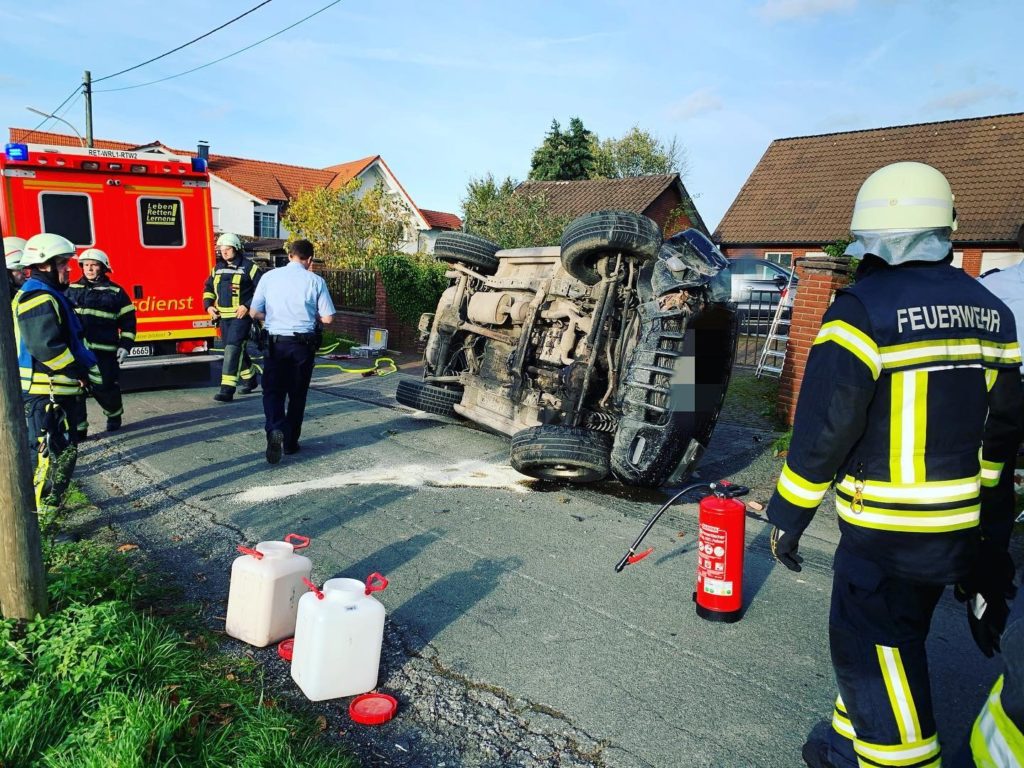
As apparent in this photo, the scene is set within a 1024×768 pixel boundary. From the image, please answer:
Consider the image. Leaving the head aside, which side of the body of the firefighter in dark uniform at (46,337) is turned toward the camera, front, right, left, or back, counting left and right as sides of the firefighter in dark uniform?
right

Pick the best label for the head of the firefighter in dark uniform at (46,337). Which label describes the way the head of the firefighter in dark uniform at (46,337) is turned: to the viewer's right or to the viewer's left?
to the viewer's right

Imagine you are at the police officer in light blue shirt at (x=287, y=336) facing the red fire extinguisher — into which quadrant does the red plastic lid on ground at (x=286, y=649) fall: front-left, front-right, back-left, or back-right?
front-right

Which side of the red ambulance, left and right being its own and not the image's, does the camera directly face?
back

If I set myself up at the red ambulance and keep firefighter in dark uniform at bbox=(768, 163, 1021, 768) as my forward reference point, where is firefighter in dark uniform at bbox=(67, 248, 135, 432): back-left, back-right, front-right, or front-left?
front-right

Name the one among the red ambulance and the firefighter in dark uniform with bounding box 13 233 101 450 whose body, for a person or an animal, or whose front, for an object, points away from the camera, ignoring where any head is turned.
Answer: the red ambulance

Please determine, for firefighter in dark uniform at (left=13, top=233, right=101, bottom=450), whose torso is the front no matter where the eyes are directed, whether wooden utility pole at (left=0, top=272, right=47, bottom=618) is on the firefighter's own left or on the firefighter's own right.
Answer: on the firefighter's own right

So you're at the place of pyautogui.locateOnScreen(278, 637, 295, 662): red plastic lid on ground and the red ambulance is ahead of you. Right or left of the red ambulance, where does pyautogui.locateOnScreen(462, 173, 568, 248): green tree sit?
right

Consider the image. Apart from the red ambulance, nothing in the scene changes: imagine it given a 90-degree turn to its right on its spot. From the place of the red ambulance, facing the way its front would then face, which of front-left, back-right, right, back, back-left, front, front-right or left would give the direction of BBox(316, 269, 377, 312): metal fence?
front-left

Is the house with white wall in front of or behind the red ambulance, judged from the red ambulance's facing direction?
in front

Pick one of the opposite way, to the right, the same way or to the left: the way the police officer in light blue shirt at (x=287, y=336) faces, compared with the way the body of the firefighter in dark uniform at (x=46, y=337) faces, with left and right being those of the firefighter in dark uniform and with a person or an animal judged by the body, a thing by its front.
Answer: to the left

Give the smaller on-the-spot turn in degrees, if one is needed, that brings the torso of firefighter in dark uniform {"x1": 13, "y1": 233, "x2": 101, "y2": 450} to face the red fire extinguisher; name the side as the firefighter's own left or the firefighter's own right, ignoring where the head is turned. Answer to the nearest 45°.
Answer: approximately 45° to the firefighter's own right

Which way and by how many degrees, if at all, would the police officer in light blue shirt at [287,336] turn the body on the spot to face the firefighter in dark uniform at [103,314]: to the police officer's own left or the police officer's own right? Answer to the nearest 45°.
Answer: approximately 45° to the police officer's own left

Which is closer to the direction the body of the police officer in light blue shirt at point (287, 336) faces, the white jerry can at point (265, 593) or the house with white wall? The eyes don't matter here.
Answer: the house with white wall

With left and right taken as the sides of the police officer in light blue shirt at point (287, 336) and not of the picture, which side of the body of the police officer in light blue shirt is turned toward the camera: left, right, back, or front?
back
